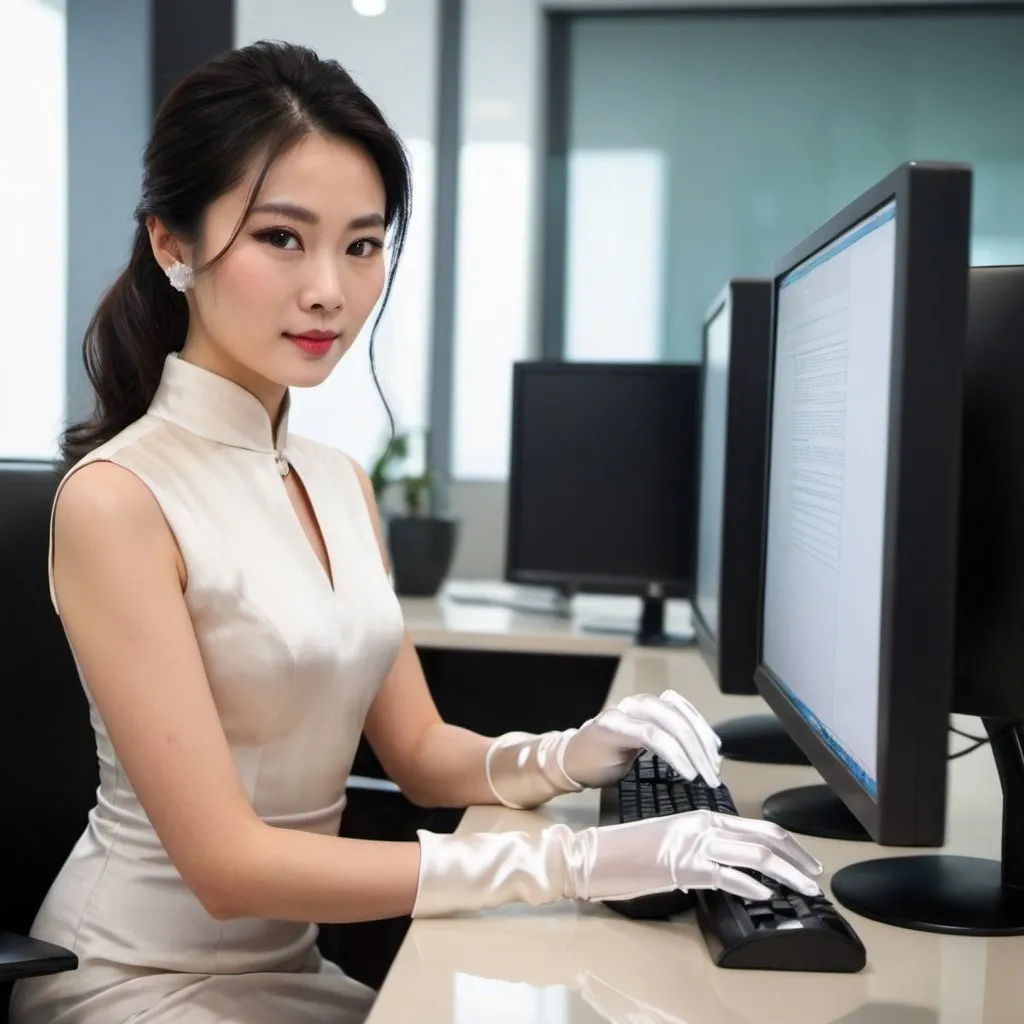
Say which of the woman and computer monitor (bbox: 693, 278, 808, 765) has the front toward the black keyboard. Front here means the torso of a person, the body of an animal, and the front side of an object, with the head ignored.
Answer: the woman

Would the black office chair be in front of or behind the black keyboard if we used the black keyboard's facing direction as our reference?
in front

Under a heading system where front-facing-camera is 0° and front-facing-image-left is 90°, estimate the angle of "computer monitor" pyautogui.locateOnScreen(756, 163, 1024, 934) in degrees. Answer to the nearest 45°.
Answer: approximately 90°

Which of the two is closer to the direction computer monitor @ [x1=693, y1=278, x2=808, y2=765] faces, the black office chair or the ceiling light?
the black office chair

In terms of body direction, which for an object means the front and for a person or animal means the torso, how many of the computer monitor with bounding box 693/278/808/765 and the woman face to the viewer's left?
1

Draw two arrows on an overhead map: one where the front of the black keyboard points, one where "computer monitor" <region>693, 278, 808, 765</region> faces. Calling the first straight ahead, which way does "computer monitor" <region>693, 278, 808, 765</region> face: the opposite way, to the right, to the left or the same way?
the same way

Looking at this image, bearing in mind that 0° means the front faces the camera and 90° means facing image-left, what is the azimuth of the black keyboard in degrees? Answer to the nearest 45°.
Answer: approximately 90°

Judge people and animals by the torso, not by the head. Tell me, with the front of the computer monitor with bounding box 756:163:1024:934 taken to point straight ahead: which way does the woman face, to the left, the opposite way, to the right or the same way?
the opposite way

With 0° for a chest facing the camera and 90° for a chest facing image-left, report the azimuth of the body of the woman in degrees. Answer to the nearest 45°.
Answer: approximately 315°

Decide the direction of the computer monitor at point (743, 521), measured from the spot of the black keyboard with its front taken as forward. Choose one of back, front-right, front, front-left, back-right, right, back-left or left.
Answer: right

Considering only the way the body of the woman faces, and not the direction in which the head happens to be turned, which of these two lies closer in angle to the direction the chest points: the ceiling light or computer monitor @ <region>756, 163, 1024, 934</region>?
the computer monitor

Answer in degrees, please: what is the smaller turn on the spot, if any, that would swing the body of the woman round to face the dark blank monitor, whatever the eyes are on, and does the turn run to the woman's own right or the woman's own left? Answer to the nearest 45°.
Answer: approximately 90° to the woman's own left

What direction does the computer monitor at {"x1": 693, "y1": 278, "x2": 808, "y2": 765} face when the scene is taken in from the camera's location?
facing to the left of the viewer

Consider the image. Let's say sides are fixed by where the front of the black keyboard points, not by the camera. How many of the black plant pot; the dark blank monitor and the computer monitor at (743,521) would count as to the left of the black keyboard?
0

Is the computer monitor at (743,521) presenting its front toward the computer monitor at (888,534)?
no

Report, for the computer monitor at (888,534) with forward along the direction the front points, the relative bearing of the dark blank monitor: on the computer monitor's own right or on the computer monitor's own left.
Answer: on the computer monitor's own right
